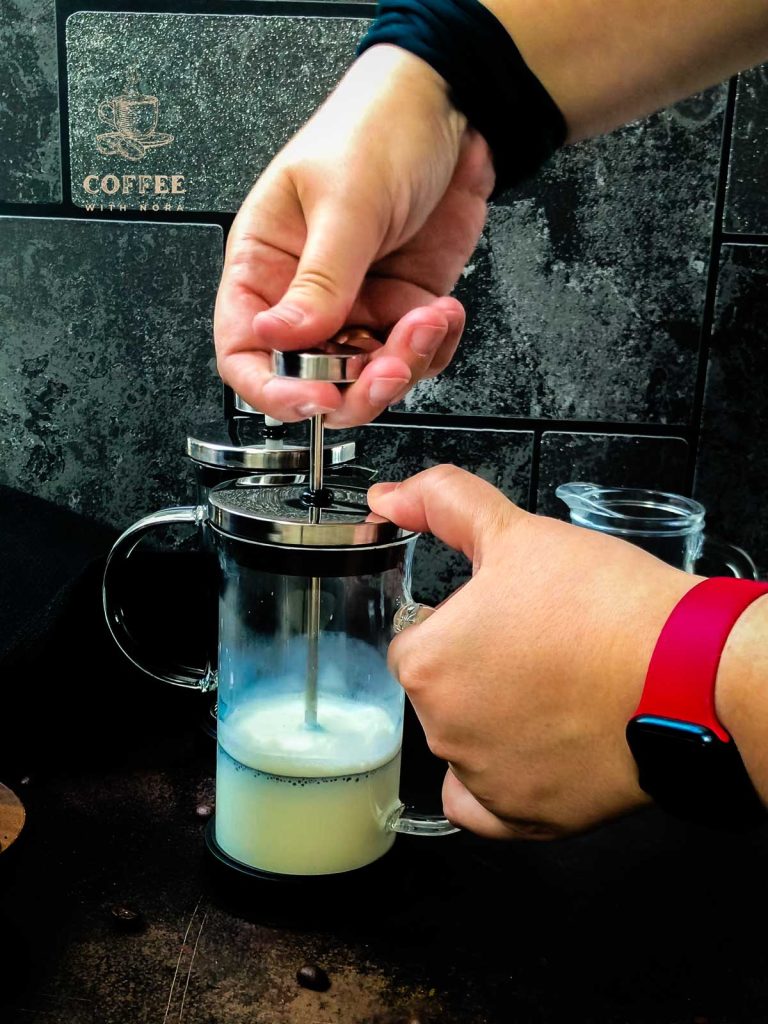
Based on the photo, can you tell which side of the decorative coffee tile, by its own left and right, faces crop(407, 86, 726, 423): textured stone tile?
left

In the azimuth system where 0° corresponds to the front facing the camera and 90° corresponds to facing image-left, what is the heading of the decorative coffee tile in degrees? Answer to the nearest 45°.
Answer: approximately 0°

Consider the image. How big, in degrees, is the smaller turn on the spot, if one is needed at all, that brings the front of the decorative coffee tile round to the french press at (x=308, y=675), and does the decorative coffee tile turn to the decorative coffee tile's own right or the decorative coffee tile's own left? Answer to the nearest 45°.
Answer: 0° — it already faces it

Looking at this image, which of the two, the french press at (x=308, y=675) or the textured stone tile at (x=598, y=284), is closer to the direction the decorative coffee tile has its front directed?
the french press

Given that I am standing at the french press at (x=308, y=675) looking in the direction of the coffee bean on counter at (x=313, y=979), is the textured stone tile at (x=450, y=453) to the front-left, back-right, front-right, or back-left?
back-left

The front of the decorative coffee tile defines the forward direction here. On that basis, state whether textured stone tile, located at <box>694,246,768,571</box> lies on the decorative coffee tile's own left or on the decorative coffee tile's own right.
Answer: on the decorative coffee tile's own left
